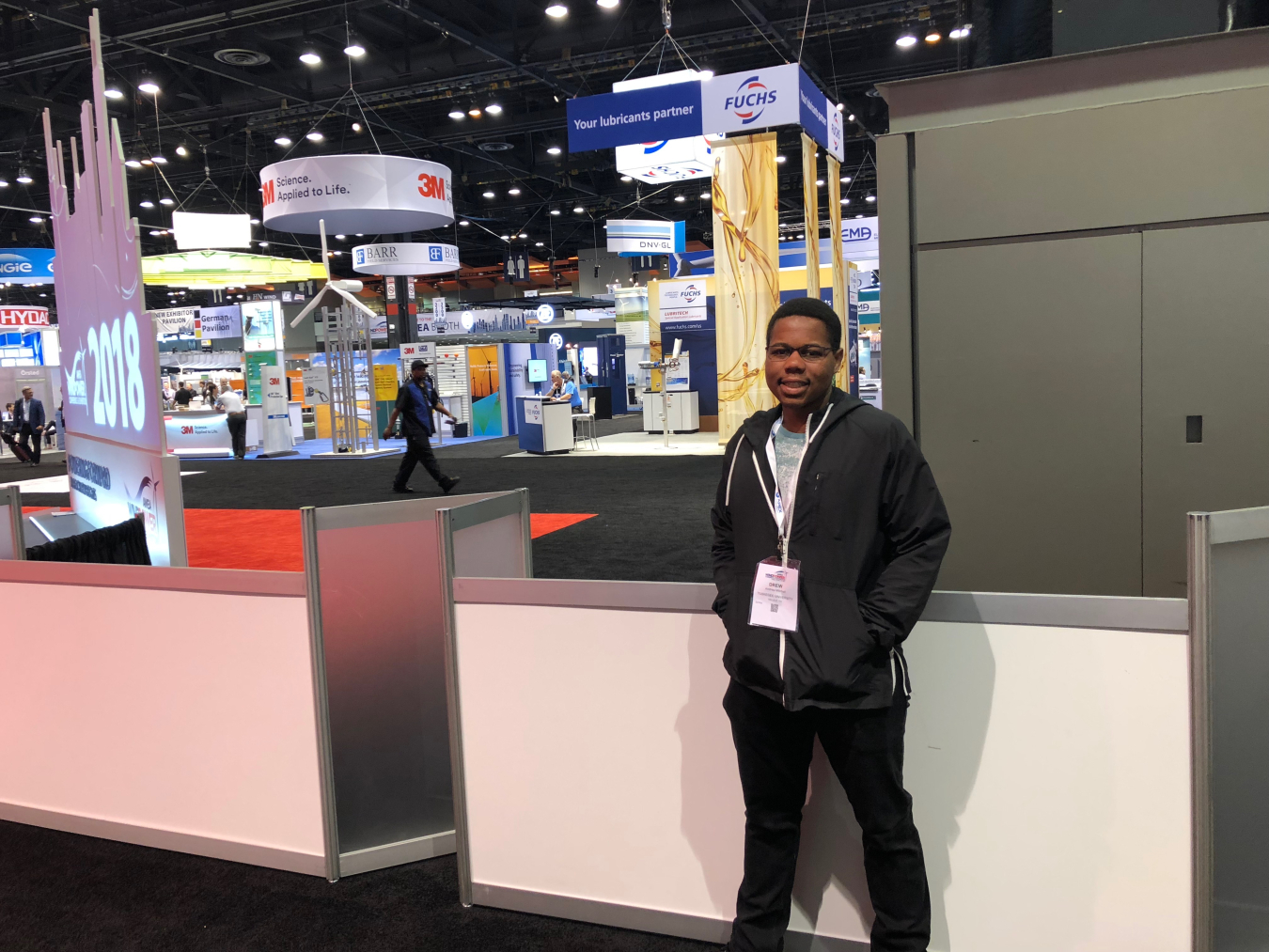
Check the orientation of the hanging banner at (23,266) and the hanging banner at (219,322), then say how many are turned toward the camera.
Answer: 2

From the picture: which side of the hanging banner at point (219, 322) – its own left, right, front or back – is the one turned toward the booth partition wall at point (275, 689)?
front

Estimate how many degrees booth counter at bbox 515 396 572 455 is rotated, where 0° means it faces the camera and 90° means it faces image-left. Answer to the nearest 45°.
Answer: approximately 45°

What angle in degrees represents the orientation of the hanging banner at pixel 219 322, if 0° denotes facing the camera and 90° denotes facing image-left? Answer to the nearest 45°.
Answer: approximately 0°

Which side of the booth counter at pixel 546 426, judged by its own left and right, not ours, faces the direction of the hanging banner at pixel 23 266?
right

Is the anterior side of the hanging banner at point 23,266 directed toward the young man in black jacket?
yes

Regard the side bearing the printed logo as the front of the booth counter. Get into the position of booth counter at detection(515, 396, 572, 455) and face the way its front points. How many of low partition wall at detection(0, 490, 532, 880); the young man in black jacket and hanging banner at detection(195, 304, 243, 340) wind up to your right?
1
